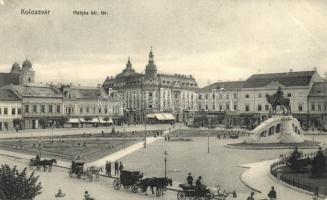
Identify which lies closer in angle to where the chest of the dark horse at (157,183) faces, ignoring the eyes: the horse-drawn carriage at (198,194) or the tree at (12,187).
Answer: the horse-drawn carriage

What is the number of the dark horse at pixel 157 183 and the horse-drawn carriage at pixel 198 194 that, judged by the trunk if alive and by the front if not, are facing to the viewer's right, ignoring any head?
2

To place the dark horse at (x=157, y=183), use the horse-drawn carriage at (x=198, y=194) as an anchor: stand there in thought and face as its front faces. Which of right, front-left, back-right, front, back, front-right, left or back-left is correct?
back-left

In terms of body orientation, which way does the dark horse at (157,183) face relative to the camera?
to the viewer's right

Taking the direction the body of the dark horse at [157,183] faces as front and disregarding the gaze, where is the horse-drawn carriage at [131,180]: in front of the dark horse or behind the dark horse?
behind

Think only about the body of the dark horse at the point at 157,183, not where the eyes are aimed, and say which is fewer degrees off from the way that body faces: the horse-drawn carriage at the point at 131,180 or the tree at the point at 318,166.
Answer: the tree

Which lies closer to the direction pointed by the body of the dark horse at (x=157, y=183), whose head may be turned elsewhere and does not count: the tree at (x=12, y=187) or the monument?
the monument

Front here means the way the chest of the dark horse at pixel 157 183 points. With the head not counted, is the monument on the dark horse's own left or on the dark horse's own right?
on the dark horse's own left

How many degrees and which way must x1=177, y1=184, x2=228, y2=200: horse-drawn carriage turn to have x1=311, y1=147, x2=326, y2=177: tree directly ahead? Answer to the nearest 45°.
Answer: approximately 45° to its left

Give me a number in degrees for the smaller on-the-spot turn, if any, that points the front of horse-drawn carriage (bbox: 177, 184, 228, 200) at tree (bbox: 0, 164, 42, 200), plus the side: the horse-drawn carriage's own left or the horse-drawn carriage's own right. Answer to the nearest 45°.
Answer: approximately 135° to the horse-drawn carriage's own right

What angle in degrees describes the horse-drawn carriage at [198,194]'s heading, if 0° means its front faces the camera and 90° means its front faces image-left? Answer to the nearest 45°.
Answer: approximately 270°
